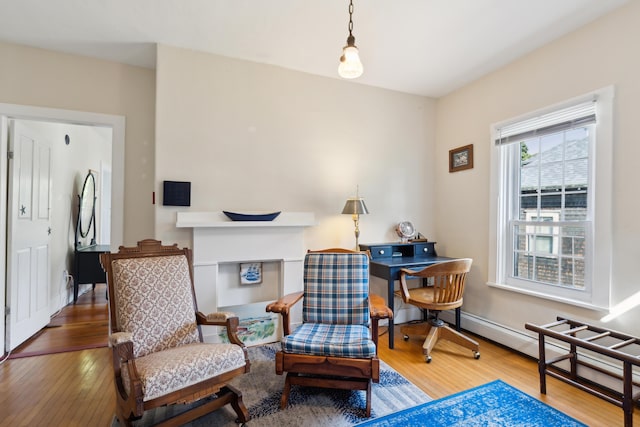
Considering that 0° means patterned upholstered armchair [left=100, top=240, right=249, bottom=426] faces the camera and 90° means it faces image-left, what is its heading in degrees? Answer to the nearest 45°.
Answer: approximately 315°

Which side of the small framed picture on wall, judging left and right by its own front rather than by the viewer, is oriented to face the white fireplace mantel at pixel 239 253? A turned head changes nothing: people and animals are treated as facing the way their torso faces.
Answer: front

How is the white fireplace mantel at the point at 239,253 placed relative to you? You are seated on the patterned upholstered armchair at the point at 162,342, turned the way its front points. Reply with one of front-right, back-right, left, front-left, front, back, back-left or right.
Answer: left

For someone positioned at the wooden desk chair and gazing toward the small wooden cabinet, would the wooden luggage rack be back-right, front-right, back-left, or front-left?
back-left

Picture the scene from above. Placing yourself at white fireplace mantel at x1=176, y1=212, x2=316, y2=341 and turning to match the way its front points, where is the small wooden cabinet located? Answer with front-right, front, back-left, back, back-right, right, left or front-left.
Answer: back-right

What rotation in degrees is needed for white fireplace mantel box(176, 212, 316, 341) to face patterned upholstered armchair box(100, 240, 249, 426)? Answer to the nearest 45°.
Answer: approximately 45° to its right

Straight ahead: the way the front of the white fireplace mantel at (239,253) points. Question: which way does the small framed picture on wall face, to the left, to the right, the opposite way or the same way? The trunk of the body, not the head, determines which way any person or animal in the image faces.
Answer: to the right

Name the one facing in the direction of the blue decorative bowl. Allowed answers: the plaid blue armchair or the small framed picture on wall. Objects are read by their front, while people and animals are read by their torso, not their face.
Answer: the small framed picture on wall

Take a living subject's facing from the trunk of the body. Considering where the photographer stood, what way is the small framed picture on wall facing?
facing the viewer and to the left of the viewer

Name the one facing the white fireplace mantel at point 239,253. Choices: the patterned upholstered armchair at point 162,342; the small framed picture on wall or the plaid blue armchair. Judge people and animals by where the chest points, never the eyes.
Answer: the small framed picture on wall

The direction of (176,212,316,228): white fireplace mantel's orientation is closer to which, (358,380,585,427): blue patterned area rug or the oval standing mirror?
the blue patterned area rug

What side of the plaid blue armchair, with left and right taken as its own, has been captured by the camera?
front
